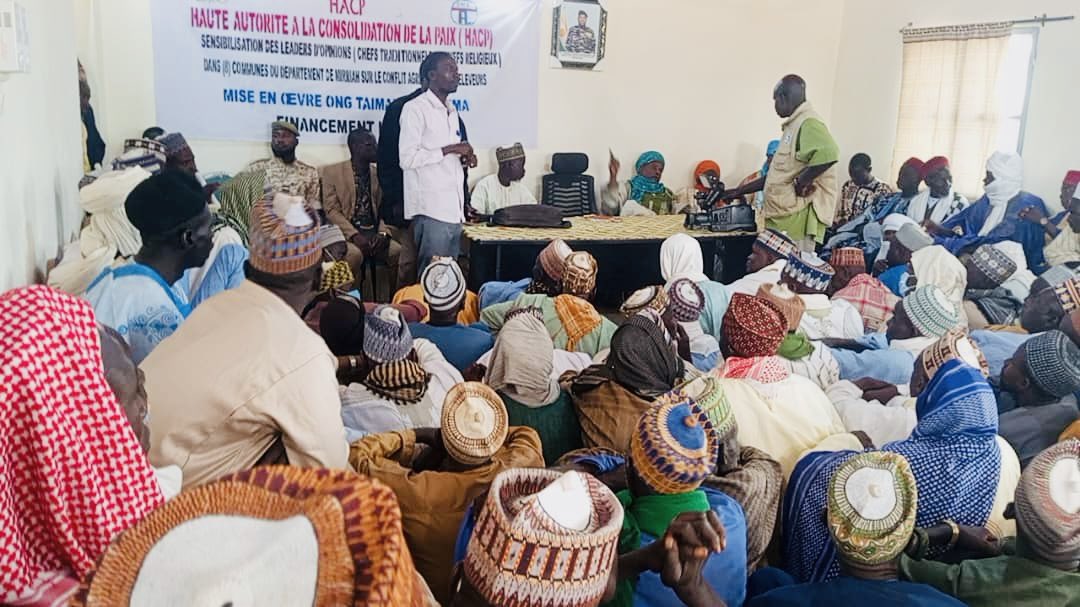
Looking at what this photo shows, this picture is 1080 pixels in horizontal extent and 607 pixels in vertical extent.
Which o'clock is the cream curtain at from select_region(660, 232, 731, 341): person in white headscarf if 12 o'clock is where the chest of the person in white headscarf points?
The cream curtain is roughly at 1 o'clock from the person in white headscarf.

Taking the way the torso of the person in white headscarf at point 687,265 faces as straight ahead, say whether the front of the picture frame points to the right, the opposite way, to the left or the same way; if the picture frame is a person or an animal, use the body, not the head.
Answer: the opposite way

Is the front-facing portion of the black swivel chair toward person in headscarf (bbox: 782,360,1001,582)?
yes

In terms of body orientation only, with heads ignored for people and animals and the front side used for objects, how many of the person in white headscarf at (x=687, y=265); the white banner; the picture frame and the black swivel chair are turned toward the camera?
3

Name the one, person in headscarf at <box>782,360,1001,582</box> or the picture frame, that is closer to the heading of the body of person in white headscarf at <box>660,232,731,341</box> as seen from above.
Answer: the picture frame

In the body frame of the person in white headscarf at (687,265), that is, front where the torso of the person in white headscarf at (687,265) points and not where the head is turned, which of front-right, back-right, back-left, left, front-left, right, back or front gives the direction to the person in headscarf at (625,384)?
back

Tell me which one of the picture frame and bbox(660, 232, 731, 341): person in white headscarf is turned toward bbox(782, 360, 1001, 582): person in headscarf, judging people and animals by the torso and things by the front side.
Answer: the picture frame

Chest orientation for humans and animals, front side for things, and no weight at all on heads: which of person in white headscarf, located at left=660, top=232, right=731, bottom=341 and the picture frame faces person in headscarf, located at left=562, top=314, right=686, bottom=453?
the picture frame

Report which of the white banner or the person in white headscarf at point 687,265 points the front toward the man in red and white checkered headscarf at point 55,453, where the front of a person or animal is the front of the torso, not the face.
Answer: the white banner

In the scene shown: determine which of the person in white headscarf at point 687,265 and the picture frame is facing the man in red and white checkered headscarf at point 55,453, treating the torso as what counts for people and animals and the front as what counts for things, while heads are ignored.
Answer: the picture frame

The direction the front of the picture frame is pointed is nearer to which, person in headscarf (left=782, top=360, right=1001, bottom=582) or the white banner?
the person in headscarf

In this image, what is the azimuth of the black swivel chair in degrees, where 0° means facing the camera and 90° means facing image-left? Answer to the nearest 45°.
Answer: approximately 0°

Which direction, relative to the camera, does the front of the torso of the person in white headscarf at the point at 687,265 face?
away from the camera

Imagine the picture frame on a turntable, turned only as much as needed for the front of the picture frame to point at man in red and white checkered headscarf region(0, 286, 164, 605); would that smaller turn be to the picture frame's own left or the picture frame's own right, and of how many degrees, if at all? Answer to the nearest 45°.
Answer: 0° — it already faces them
